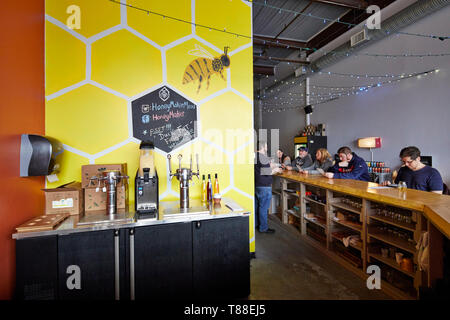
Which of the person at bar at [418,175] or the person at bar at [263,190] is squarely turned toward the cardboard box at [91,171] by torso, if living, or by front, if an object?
the person at bar at [418,175]

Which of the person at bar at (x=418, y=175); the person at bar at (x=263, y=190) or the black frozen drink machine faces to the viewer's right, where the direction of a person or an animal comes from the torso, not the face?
the person at bar at (x=263, y=190)

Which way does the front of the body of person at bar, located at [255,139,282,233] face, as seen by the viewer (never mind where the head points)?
to the viewer's right

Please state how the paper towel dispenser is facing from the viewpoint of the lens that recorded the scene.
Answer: facing to the right of the viewer

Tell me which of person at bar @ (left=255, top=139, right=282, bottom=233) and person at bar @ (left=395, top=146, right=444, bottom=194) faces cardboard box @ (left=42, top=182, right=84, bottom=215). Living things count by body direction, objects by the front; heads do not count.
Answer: person at bar @ (left=395, top=146, right=444, bottom=194)

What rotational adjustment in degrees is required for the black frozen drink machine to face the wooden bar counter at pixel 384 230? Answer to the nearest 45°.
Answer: approximately 90° to its left

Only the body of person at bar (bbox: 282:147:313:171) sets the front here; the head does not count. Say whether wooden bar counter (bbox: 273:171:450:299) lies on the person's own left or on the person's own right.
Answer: on the person's own left

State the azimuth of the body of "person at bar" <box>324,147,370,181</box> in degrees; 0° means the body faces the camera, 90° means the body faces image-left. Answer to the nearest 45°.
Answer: approximately 45°

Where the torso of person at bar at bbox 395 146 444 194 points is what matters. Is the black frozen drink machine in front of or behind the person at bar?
in front

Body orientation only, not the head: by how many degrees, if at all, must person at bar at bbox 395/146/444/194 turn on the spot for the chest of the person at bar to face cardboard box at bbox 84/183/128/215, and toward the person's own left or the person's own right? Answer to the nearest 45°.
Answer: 0° — they already face it

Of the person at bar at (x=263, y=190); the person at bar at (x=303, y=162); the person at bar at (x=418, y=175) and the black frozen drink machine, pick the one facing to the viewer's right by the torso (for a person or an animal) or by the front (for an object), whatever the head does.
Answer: the person at bar at (x=263, y=190)

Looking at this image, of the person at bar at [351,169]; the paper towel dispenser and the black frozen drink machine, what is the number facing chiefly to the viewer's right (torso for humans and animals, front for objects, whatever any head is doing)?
1
